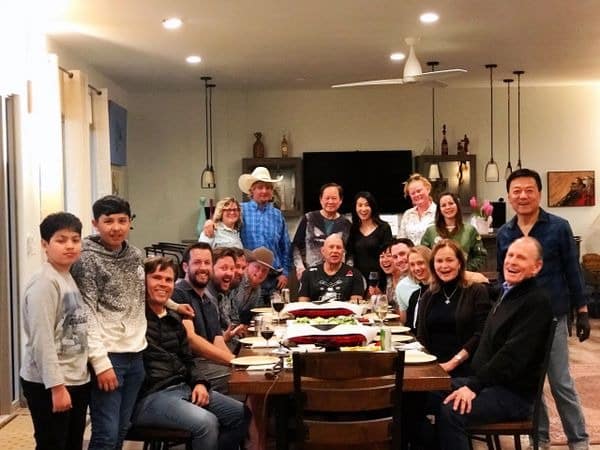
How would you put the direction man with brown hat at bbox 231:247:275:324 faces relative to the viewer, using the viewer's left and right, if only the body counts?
facing the viewer and to the right of the viewer

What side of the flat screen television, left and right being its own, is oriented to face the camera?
front

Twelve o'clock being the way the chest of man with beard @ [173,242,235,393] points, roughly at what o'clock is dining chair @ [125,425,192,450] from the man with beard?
The dining chair is roughly at 2 o'clock from the man with beard.

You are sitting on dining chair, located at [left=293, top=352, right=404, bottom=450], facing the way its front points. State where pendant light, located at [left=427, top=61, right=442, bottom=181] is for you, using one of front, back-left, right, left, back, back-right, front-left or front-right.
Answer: front

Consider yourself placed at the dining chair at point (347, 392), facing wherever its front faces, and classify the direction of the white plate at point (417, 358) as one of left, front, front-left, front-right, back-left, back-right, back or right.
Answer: front-right

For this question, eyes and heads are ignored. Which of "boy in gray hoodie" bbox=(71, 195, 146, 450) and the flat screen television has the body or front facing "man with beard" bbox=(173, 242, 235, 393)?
the flat screen television

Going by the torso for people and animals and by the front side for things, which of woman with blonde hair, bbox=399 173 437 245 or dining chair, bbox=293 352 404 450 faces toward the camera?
the woman with blonde hair

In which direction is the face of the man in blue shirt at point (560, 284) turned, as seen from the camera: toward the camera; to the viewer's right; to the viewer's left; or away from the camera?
toward the camera

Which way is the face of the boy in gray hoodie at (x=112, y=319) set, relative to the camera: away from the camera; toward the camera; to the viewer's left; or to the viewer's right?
toward the camera

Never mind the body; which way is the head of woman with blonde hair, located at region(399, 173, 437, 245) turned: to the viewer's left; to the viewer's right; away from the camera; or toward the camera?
toward the camera

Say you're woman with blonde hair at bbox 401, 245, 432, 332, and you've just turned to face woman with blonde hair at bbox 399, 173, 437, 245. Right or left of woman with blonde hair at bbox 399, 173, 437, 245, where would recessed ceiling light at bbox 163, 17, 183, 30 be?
left

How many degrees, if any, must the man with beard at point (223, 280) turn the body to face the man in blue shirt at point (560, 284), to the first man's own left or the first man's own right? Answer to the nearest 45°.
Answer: approximately 45° to the first man's own left

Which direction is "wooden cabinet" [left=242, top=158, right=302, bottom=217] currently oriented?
toward the camera

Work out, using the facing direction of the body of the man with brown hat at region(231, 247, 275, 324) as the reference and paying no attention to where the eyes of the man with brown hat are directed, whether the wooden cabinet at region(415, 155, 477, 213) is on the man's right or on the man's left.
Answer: on the man's left

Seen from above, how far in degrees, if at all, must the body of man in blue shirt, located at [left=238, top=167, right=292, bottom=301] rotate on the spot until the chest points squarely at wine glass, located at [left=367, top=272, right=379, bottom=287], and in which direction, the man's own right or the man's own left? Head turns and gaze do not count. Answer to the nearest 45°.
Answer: approximately 45° to the man's own left

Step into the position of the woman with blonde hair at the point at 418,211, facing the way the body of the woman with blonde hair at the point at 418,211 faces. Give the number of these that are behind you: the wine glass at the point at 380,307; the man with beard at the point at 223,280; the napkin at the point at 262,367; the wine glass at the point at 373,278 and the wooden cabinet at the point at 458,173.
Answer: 1

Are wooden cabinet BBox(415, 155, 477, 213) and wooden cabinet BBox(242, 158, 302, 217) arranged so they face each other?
no

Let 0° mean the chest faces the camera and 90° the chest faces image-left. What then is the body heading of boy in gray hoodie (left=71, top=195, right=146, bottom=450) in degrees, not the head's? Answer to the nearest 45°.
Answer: approximately 315°

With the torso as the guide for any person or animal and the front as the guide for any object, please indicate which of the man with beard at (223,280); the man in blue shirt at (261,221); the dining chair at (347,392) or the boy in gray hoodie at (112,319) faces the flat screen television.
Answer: the dining chair

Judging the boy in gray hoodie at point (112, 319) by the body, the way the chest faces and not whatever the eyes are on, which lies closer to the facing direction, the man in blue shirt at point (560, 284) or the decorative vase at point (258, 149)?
the man in blue shirt
